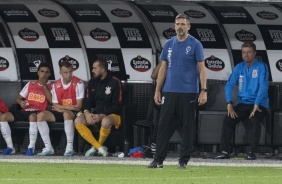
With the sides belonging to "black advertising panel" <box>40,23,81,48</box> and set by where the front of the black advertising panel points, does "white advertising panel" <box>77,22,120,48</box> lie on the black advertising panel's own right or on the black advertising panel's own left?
on the black advertising panel's own left

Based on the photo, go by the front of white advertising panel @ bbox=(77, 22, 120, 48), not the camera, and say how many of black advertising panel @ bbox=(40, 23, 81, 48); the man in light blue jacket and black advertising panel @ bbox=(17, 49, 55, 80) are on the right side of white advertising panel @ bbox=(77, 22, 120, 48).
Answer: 2

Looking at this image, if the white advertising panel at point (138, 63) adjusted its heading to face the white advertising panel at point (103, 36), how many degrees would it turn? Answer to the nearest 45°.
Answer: approximately 90° to its right

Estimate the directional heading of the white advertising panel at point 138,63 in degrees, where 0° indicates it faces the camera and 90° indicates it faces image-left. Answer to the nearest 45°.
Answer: approximately 0°

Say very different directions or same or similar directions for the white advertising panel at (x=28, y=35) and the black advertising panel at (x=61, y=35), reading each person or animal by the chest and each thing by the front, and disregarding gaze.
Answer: same or similar directions

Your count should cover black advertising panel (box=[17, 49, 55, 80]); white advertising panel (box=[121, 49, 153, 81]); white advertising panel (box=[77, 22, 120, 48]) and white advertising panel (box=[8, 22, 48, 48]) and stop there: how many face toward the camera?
4

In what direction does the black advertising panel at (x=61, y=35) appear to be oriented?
toward the camera

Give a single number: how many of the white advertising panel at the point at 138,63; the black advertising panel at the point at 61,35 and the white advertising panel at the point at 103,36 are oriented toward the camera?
3

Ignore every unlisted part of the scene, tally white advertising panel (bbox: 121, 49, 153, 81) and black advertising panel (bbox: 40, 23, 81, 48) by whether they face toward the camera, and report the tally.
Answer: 2

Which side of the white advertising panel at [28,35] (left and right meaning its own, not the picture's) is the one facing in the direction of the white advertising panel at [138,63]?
left

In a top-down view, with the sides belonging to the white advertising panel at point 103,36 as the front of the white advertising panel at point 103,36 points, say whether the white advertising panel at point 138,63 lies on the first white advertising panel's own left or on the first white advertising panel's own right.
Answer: on the first white advertising panel's own left

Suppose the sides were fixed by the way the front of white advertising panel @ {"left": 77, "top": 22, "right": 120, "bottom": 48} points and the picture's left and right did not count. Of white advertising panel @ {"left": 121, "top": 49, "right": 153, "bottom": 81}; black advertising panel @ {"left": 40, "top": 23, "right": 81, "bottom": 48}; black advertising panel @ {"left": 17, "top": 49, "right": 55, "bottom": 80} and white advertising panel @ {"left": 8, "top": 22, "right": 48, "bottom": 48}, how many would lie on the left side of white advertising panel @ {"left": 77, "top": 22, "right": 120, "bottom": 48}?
1

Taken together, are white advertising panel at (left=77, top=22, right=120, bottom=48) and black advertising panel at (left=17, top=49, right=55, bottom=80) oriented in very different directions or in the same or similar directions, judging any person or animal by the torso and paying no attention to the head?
same or similar directions
